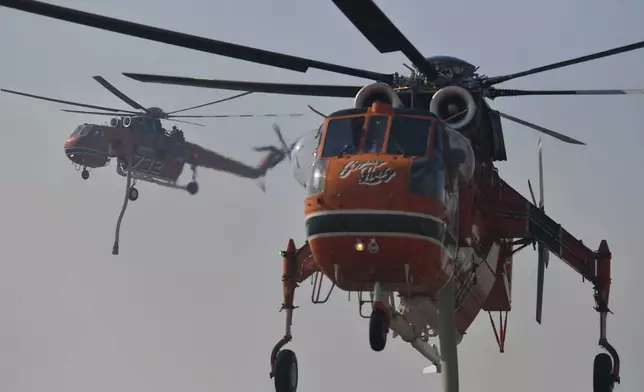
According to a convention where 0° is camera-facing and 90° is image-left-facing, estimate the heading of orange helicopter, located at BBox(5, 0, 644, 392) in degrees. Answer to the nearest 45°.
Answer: approximately 0°
